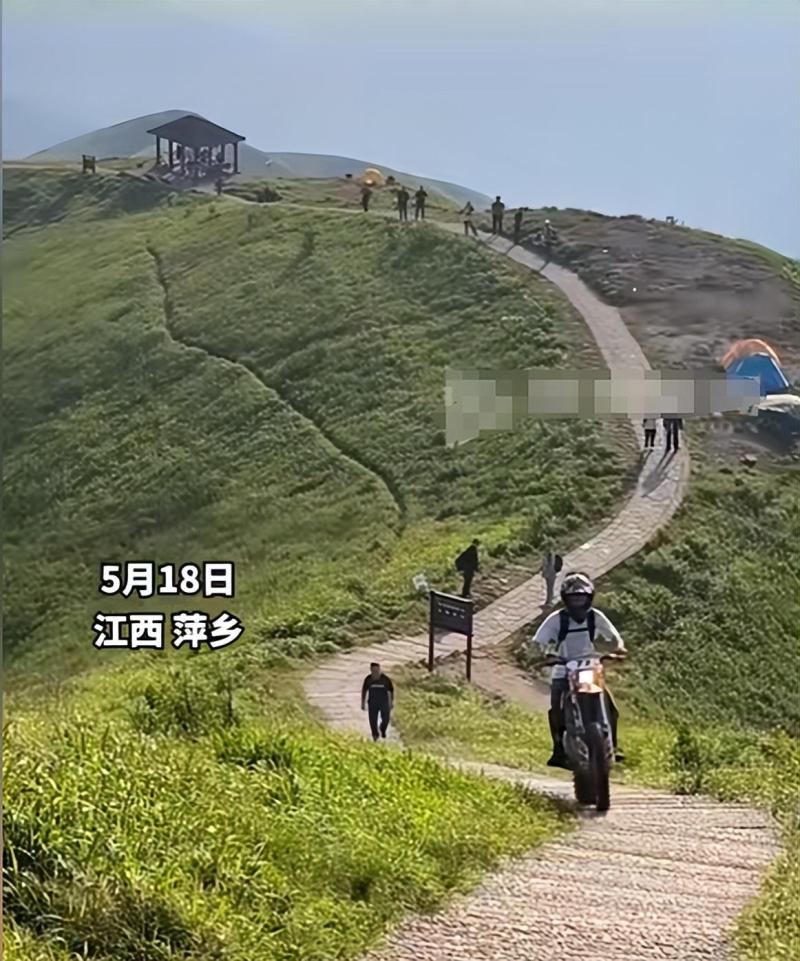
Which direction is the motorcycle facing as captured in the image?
toward the camera

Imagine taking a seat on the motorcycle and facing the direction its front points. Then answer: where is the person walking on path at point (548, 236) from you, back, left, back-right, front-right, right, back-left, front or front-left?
back

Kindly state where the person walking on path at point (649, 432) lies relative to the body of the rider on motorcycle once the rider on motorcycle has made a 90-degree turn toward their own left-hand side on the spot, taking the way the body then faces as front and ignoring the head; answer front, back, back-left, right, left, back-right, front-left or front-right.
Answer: left

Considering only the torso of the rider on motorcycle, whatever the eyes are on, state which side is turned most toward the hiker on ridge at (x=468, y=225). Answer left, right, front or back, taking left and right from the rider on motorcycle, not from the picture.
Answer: back

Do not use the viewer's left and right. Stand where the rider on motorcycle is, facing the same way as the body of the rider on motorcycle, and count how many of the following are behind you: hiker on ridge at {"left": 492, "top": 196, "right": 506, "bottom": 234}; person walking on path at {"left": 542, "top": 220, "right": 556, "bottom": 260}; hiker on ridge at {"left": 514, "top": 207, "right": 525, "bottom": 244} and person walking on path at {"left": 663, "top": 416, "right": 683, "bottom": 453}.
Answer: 4

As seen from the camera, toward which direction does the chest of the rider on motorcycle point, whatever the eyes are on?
toward the camera

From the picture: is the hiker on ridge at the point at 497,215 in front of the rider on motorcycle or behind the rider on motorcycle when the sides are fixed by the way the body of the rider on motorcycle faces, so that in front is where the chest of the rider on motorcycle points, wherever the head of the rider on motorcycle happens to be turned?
behind

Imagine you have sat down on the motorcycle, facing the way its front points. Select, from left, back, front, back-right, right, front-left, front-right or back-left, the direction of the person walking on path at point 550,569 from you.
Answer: back

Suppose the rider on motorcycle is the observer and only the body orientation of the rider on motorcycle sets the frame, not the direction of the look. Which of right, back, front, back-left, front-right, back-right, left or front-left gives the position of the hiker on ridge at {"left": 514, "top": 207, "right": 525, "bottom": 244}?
back

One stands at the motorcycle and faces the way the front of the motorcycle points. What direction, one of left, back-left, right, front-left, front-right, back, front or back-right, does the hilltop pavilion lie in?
back-right
